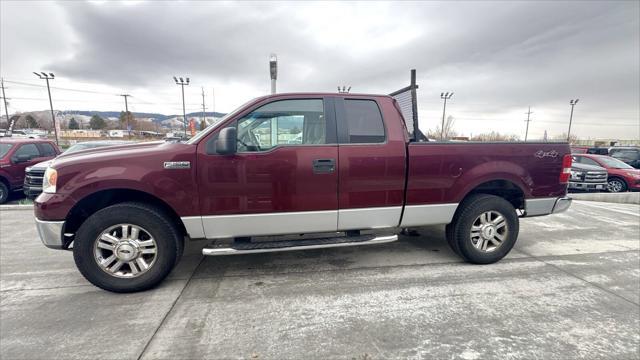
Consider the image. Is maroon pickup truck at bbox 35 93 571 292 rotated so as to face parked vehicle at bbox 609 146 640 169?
no

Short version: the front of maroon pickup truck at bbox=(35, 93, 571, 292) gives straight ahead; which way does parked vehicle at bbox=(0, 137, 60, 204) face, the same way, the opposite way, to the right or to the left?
to the left

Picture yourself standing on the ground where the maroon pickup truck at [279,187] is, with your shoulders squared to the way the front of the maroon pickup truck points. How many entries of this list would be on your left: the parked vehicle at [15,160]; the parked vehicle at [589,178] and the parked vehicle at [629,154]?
0

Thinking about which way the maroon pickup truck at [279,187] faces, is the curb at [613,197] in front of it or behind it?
behind

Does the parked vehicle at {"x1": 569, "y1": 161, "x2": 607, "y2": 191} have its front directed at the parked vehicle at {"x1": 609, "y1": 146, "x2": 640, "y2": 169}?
no

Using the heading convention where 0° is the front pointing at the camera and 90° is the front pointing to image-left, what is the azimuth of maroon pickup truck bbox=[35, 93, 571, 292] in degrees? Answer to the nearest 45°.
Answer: approximately 90°

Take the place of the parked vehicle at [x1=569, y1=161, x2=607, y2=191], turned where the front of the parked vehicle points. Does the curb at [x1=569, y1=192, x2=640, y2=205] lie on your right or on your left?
on your left

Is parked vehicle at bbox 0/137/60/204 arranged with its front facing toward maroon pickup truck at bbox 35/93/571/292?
no

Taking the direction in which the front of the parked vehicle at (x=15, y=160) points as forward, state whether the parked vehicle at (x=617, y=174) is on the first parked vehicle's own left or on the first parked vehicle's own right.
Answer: on the first parked vehicle's own left
